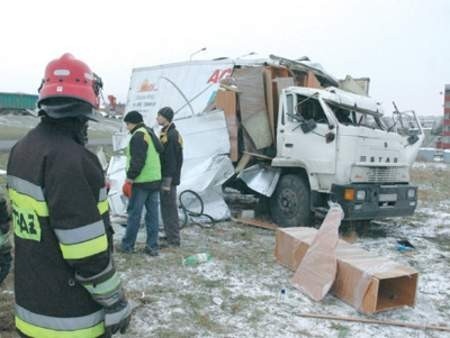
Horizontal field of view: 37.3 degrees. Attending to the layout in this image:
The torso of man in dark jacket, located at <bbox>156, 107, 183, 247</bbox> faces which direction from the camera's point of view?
to the viewer's left

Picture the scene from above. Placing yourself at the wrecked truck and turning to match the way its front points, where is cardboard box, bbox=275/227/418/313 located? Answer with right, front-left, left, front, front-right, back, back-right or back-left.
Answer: front-right

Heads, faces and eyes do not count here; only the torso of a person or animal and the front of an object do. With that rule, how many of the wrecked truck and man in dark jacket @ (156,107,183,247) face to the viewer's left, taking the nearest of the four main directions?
1

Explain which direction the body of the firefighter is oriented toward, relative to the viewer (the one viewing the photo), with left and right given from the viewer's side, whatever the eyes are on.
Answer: facing away from the viewer and to the right of the viewer

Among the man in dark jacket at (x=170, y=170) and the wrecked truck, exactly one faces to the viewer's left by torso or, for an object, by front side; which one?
the man in dark jacket

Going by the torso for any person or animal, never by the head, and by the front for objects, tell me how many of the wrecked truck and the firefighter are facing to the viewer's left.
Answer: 0

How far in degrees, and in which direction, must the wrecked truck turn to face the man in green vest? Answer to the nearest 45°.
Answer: approximately 90° to its right

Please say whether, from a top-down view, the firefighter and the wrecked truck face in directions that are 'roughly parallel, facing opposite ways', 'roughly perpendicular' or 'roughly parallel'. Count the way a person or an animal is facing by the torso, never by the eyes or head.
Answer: roughly perpendicular

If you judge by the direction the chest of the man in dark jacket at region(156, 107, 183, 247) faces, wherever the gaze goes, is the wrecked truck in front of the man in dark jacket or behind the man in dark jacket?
behind

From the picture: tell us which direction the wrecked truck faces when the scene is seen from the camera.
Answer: facing the viewer and to the right of the viewer
